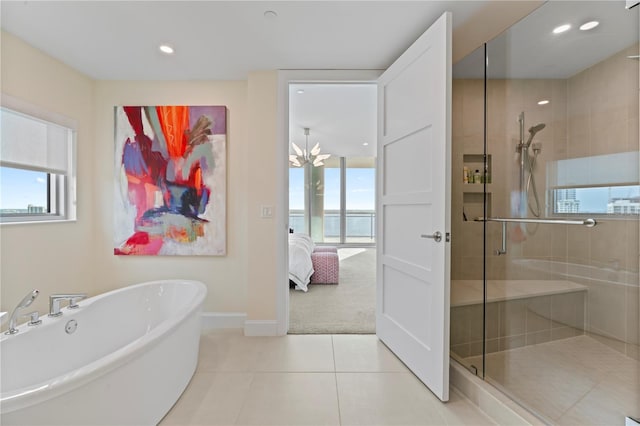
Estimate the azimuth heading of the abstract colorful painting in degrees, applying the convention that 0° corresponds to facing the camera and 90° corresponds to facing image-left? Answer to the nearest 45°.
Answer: approximately 0°

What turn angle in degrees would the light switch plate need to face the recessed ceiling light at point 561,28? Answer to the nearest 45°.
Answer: approximately 45° to its left

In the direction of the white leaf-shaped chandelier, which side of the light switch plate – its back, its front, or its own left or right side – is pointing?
back

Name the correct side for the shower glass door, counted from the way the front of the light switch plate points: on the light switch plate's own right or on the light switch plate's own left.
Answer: on the light switch plate's own left

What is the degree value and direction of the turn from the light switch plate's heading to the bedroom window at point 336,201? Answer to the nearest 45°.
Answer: approximately 180°

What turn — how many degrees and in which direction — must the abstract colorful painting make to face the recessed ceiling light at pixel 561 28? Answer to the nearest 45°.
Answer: approximately 45° to its left

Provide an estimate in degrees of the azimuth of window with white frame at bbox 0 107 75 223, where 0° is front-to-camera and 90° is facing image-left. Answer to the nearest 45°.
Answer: approximately 315°

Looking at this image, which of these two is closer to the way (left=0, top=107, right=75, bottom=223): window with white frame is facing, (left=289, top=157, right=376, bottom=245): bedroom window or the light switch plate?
the light switch plate

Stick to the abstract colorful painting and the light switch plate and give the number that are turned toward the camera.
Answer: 2
